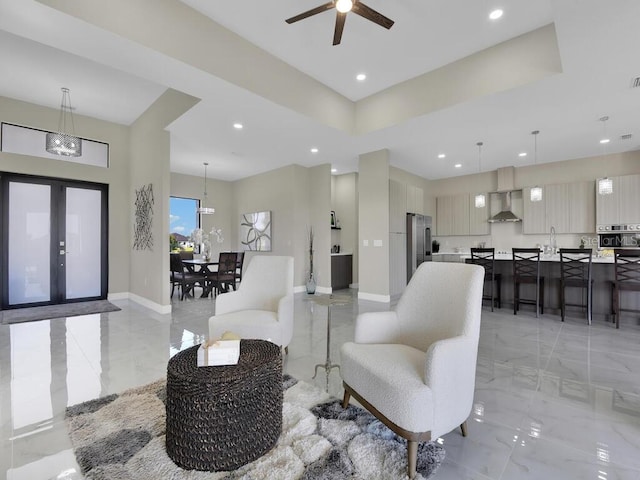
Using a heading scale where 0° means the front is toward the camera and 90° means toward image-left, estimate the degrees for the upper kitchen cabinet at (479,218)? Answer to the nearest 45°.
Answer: approximately 0°

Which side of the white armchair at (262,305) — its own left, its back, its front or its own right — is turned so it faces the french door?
right

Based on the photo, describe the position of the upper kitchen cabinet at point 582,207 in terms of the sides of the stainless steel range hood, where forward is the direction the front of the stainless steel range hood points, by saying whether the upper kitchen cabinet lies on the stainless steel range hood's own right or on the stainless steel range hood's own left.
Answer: on the stainless steel range hood's own left

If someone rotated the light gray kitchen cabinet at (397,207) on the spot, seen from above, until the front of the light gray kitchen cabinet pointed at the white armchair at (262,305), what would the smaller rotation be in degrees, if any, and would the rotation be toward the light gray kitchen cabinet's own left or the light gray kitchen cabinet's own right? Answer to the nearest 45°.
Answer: approximately 45° to the light gray kitchen cabinet's own right
